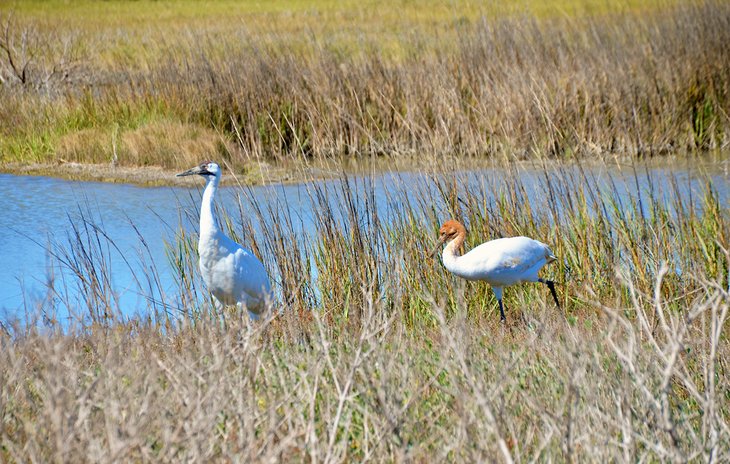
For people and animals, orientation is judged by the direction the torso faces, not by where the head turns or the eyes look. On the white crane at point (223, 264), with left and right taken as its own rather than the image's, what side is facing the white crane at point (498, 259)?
back

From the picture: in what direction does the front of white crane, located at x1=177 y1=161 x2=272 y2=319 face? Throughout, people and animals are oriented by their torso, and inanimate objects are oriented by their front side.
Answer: to the viewer's left

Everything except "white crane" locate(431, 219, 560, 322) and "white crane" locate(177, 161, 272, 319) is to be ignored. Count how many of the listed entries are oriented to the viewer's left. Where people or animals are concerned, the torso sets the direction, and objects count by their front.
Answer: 2

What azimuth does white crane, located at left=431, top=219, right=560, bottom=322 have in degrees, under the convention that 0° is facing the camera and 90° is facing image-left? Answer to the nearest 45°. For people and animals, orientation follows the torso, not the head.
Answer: approximately 90°
